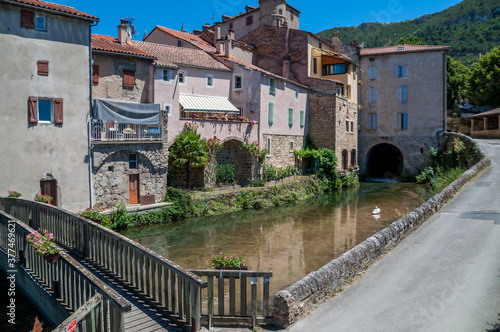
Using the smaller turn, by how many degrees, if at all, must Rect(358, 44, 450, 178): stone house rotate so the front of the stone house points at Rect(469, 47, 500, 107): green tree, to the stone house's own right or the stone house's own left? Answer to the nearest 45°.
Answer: approximately 135° to the stone house's own left

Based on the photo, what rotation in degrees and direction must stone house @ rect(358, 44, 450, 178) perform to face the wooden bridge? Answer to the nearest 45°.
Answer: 0° — it already faces it

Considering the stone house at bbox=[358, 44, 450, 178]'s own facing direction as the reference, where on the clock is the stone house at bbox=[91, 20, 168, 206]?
the stone house at bbox=[91, 20, 168, 206] is roughly at 1 o'clock from the stone house at bbox=[358, 44, 450, 178].

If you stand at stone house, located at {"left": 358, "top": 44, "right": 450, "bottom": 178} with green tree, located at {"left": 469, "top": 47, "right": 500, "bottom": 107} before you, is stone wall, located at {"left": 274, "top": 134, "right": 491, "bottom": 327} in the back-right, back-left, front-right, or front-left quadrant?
back-right

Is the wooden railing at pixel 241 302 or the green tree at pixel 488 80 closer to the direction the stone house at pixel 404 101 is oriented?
the wooden railing

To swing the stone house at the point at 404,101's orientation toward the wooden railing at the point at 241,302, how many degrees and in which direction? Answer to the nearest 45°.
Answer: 0° — it already faces it

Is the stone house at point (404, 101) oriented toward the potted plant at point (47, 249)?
yes

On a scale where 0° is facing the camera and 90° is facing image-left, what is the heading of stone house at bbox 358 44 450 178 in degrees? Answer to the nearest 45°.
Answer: approximately 0°
